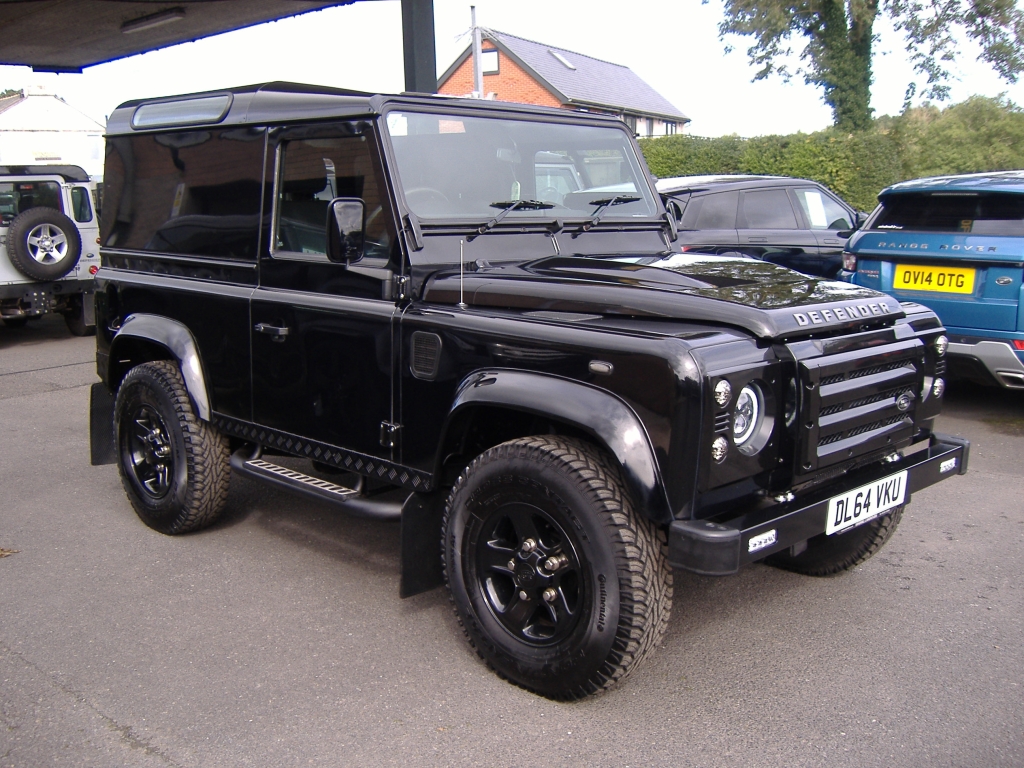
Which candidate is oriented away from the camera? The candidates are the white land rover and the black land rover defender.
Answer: the white land rover

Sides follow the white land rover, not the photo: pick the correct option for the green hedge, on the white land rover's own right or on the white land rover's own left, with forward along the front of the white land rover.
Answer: on the white land rover's own right

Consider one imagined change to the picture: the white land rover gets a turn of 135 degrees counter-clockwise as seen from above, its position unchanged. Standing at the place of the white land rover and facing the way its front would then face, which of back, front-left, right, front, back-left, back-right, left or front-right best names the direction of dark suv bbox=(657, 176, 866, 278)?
left

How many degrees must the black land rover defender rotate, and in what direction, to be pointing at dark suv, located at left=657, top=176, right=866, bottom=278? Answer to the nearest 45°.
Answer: approximately 135° to its left

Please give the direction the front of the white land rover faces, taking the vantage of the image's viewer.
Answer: facing away from the viewer

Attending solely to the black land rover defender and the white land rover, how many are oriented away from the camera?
1

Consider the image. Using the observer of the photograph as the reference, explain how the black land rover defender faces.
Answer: facing the viewer and to the right of the viewer

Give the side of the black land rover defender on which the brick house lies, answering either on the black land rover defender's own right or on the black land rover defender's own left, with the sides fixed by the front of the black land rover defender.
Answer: on the black land rover defender's own left

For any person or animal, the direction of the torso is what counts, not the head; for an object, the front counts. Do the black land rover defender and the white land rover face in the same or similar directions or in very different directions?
very different directions
